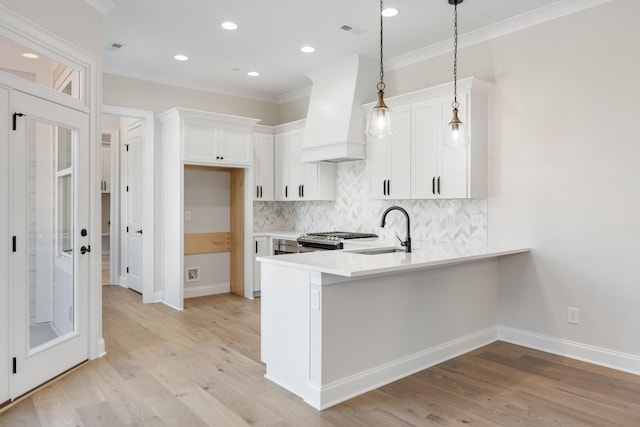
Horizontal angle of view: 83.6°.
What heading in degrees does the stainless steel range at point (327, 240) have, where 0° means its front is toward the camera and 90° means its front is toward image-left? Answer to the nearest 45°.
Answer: approximately 45°

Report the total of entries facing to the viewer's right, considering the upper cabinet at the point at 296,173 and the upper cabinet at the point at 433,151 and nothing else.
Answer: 0

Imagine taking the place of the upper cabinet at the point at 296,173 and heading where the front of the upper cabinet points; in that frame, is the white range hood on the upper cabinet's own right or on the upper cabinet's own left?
on the upper cabinet's own left

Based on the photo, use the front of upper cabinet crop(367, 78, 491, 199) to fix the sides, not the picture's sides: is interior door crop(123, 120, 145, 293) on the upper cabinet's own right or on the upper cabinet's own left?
on the upper cabinet's own right

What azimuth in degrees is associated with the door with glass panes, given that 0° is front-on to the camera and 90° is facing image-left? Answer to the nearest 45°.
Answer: approximately 315°

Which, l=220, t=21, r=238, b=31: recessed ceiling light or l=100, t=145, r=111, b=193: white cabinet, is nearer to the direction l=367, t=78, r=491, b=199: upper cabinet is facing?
the recessed ceiling light
